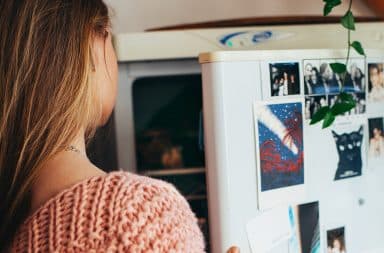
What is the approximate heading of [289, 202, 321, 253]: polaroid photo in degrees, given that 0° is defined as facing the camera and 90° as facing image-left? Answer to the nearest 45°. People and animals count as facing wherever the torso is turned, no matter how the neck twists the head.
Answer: approximately 0°

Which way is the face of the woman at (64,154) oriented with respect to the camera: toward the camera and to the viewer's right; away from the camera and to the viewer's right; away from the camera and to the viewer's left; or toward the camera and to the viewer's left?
away from the camera and to the viewer's right
